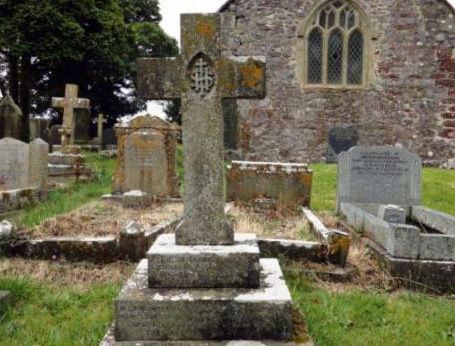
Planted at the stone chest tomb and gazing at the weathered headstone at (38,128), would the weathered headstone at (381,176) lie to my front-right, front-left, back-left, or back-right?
back-right

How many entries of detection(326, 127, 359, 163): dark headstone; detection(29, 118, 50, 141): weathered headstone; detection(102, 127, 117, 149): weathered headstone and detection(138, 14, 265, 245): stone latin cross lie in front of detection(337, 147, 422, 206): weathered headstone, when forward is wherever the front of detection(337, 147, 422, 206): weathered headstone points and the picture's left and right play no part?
1

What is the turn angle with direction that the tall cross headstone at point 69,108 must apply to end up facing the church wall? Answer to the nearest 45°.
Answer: approximately 90° to its left

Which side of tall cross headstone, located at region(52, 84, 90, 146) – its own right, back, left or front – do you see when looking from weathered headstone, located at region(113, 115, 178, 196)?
front

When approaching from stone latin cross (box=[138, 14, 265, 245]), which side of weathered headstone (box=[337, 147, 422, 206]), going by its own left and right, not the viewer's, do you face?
front

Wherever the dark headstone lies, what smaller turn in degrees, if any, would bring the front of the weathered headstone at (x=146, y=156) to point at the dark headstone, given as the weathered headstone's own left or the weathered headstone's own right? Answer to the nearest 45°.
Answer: approximately 135° to the weathered headstone's own left

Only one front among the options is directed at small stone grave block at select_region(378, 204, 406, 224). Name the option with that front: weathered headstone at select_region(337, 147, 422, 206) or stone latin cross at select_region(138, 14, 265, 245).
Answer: the weathered headstone

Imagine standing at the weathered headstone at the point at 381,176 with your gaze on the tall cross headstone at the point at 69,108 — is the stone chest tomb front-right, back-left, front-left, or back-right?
front-left

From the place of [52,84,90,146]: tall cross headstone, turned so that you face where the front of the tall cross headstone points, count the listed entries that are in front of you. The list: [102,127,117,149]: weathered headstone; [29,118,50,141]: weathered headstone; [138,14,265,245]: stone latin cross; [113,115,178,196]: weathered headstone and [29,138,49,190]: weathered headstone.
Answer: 3

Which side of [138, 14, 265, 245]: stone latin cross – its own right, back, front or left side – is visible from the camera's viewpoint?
front

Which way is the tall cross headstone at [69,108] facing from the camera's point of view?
toward the camera

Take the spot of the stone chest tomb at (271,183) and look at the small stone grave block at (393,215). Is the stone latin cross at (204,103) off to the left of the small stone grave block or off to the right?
right

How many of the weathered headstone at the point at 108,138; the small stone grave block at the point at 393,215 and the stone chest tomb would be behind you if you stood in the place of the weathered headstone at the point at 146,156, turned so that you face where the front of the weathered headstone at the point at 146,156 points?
1

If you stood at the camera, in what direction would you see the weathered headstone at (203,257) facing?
facing the viewer
